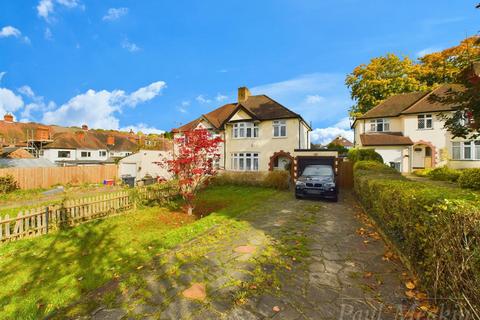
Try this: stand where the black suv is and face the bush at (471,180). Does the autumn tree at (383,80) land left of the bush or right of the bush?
left

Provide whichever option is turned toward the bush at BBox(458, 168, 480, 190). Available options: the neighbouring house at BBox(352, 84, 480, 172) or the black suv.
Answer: the neighbouring house

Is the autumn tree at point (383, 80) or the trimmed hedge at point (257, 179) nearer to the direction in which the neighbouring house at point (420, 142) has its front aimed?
the trimmed hedge

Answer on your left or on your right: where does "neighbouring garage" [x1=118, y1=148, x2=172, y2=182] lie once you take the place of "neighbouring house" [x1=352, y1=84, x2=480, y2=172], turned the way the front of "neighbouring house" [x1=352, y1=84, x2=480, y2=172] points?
on your right

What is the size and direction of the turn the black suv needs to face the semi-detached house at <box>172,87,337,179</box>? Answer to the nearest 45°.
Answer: approximately 135° to its right

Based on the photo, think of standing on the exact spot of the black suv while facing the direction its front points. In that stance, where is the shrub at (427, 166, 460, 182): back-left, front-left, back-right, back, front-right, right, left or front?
back-left

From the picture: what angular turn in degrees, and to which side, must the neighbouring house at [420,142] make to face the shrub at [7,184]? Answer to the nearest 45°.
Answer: approximately 45° to its right

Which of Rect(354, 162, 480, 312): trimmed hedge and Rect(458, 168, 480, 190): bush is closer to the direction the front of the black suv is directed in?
the trimmed hedge

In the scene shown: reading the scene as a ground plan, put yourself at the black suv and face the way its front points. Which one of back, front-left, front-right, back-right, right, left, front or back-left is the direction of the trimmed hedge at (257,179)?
back-right

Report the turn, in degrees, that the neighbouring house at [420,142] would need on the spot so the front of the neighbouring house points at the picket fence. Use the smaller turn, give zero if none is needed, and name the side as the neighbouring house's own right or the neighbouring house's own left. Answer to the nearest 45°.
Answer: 0° — it already faces it

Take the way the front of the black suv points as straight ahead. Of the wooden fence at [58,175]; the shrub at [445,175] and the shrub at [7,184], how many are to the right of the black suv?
2

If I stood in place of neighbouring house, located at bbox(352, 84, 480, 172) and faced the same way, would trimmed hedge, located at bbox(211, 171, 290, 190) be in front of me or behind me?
in front

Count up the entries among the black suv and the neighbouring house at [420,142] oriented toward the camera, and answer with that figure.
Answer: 2
